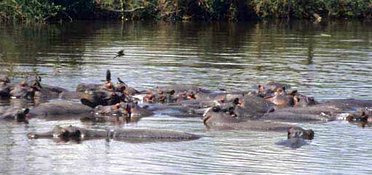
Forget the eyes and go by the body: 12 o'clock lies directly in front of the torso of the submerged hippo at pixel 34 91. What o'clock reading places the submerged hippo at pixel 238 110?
the submerged hippo at pixel 238 110 is roughly at 7 o'clock from the submerged hippo at pixel 34 91.

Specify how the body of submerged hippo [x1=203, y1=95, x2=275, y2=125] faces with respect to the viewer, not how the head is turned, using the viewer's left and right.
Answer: facing to the left of the viewer

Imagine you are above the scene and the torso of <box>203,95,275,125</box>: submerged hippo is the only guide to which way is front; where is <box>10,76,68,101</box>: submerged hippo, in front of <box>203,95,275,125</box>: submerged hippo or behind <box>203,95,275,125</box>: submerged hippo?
in front

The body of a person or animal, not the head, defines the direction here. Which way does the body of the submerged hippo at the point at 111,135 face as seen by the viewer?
to the viewer's left

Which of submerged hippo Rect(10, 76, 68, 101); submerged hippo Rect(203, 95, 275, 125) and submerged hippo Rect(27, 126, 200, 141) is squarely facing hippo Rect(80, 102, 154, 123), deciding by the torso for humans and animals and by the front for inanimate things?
submerged hippo Rect(203, 95, 275, 125)

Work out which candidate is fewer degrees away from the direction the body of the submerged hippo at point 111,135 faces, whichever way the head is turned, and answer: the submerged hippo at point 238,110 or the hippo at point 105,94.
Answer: the hippo

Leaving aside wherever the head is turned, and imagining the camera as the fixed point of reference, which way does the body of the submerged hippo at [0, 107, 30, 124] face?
to the viewer's right

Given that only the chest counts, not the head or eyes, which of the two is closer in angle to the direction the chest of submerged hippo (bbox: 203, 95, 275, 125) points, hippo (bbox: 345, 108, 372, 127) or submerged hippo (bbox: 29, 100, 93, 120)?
the submerged hippo

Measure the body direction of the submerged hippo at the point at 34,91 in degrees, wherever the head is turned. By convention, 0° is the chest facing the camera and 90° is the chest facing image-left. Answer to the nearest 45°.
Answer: approximately 90°
